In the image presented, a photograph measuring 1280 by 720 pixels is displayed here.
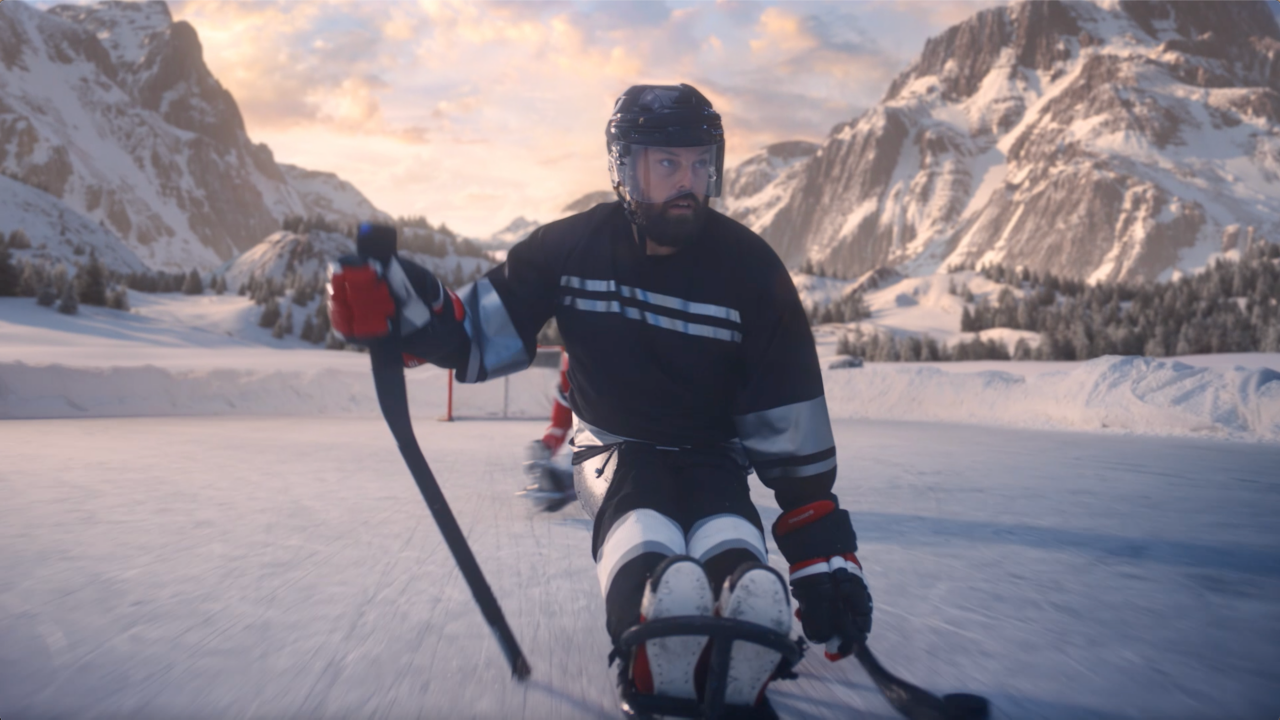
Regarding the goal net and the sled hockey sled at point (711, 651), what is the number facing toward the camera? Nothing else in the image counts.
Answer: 2

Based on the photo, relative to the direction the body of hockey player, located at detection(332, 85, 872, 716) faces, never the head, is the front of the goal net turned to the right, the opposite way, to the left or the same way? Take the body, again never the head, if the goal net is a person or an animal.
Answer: the same way

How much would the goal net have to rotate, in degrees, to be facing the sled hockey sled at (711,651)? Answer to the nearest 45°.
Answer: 0° — it already faces it

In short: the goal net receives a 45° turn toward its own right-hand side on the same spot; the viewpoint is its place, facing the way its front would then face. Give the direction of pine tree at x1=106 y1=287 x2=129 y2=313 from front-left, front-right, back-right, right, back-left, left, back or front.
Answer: right

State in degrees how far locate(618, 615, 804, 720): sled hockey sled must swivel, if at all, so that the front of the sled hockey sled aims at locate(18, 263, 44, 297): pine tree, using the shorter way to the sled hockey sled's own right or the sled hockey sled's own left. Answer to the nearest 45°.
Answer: approximately 135° to the sled hockey sled's own right

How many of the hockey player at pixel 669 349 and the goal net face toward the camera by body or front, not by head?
2

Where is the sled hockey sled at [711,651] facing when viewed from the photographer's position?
facing the viewer

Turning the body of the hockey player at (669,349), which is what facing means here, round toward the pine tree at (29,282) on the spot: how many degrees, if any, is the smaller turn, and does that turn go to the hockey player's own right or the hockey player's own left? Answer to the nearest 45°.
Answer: approximately 135° to the hockey player's own right

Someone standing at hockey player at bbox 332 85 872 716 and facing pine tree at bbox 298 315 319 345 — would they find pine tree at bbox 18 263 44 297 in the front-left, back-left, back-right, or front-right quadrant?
front-left

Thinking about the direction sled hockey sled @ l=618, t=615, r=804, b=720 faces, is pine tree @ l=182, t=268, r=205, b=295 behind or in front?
behind

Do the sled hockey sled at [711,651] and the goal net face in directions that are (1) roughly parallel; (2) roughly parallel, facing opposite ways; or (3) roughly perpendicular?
roughly parallel

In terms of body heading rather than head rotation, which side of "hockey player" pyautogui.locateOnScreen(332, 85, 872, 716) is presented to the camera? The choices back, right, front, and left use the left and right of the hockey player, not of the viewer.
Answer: front

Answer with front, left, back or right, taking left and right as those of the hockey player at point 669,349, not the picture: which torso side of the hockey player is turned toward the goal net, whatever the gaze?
back

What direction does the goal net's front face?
toward the camera
